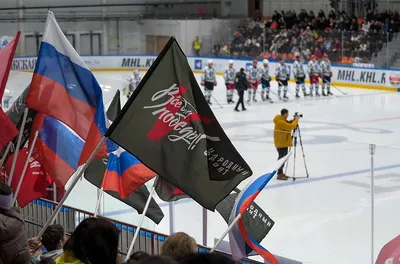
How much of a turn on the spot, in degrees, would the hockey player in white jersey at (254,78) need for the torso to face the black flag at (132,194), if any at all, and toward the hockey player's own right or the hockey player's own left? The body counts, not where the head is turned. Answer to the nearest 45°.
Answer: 0° — they already face it

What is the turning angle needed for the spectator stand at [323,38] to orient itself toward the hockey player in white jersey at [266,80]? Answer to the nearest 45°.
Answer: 0° — it already faces them

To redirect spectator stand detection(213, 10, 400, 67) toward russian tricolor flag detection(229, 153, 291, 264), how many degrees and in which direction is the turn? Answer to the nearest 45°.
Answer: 0° — it already faces it

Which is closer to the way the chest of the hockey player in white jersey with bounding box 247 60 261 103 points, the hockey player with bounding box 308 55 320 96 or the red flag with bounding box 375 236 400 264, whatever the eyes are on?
the red flag

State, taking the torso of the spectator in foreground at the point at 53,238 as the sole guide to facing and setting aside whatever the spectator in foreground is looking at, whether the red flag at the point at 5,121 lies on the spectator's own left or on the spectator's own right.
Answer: on the spectator's own left

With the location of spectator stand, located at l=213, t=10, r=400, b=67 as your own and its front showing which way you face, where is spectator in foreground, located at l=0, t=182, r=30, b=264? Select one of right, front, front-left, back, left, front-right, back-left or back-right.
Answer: front

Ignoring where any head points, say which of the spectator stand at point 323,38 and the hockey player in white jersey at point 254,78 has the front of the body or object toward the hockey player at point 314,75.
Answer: the spectator stand

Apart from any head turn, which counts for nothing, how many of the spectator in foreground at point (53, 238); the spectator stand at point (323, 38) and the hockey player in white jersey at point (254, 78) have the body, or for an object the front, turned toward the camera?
2

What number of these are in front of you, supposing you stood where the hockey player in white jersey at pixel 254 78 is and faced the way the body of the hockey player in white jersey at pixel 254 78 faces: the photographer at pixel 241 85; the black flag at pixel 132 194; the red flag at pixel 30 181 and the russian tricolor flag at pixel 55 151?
4

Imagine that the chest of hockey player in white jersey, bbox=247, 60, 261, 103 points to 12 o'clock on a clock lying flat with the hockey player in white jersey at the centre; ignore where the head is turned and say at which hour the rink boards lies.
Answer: The rink boards is roughly at 6 o'clock from the hockey player in white jersey.

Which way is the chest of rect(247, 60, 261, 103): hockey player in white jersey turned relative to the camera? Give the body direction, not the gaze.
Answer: toward the camera

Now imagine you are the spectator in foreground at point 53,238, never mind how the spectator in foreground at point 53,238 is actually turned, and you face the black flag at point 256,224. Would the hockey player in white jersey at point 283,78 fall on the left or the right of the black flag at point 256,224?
left

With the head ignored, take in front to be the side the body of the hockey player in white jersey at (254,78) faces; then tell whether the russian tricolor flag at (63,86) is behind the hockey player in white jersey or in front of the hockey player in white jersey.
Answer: in front

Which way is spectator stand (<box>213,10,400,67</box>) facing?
toward the camera

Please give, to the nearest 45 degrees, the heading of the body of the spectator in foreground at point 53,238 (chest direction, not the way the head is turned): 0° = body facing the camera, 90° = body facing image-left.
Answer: approximately 225°

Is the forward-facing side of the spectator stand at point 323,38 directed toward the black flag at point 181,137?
yes

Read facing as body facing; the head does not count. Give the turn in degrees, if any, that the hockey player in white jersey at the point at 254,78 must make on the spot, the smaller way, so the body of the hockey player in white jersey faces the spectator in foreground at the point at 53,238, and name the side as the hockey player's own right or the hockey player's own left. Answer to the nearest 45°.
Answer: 0° — they already face them
